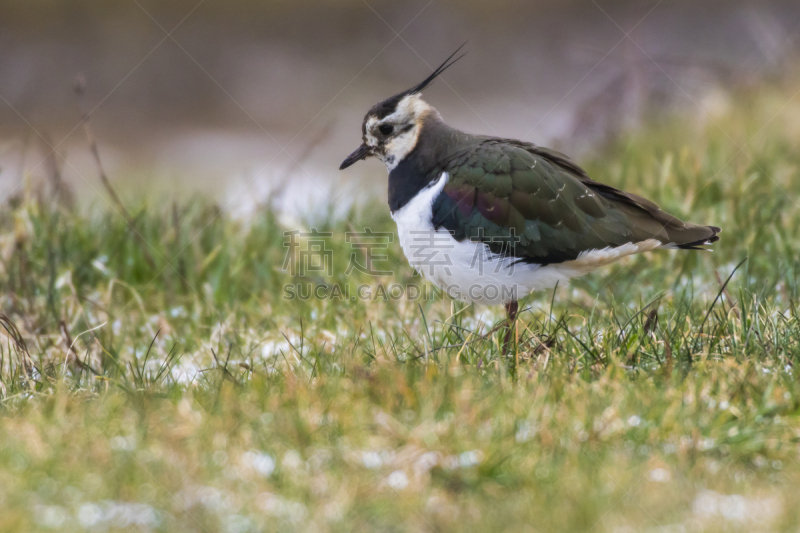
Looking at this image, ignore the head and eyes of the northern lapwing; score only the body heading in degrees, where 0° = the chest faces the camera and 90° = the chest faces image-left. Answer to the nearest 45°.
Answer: approximately 90°
